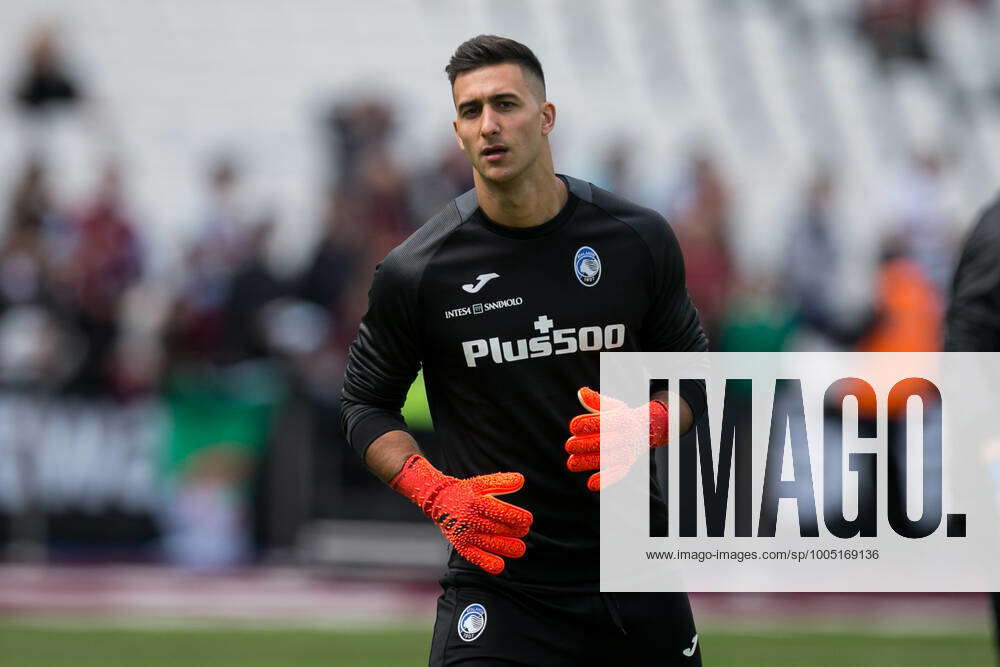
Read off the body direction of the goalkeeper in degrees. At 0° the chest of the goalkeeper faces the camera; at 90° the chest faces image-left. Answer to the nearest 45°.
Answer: approximately 0°
